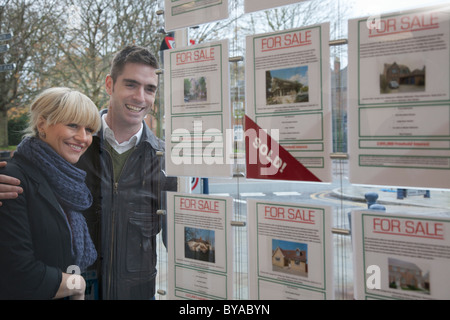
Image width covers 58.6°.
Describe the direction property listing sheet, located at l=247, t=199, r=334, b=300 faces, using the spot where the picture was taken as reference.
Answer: facing the viewer and to the left of the viewer

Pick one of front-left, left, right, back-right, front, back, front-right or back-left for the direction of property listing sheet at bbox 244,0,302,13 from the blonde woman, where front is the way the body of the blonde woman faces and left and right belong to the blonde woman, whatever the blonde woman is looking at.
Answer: front

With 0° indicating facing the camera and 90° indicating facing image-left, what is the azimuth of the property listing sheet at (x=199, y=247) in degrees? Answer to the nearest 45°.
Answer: approximately 45°

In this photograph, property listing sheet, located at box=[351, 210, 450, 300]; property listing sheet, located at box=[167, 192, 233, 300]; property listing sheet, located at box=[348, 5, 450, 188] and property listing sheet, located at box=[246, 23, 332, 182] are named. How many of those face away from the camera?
0

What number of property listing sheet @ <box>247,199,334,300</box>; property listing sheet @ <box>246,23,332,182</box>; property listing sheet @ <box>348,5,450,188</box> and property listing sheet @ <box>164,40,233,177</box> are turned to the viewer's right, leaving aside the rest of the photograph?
0

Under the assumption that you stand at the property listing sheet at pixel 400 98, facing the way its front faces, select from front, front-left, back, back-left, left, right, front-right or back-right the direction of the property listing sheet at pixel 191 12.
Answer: front-right

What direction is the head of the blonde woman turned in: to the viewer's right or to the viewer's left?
to the viewer's right

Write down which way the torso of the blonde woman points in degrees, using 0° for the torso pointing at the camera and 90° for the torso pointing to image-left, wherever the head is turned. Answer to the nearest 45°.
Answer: approximately 315°

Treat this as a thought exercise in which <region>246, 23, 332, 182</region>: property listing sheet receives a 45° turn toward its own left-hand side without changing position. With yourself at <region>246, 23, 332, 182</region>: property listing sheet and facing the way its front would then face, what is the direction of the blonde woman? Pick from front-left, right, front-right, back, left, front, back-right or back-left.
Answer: right

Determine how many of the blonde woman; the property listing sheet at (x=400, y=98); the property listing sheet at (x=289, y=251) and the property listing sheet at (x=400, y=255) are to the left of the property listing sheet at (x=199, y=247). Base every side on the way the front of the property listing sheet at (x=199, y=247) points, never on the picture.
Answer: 3

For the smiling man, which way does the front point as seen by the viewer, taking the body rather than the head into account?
toward the camera

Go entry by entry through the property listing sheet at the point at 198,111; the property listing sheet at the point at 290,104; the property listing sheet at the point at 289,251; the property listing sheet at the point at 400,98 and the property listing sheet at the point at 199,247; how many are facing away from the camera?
0

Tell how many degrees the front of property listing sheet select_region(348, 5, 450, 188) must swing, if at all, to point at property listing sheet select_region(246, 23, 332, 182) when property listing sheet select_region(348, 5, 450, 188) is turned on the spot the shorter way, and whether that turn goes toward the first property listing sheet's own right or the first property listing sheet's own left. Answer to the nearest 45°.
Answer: approximately 45° to the first property listing sheet's own right
